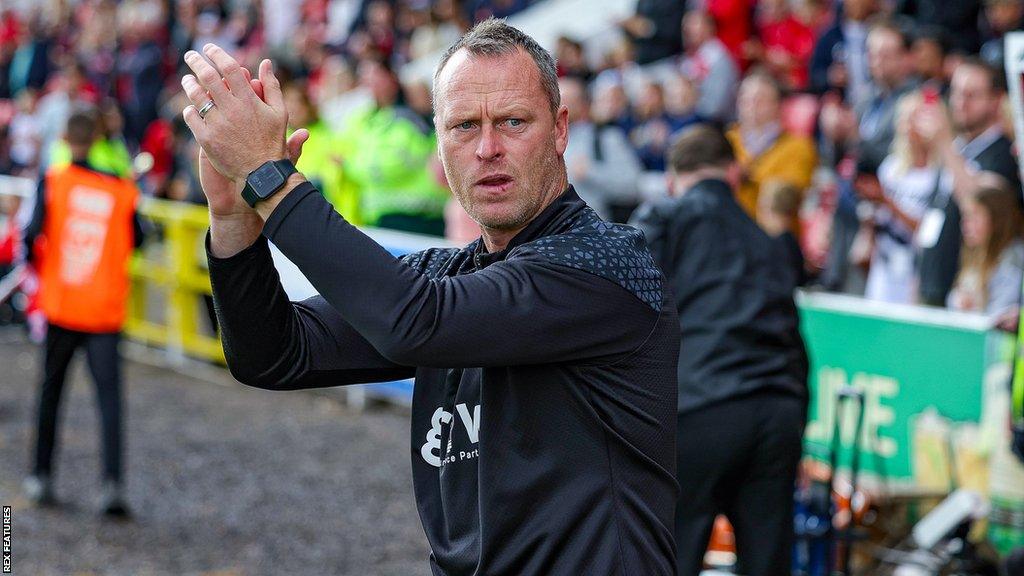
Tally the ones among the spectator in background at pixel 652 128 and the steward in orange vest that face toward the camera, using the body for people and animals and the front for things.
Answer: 1

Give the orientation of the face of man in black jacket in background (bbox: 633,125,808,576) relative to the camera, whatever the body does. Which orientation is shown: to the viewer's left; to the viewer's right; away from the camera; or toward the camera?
away from the camera

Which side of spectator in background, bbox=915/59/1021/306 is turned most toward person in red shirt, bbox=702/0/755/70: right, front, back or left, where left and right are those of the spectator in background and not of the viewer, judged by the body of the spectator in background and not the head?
right

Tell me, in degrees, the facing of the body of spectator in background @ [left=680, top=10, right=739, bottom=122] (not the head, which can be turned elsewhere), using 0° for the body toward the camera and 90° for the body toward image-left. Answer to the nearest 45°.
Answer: approximately 45°

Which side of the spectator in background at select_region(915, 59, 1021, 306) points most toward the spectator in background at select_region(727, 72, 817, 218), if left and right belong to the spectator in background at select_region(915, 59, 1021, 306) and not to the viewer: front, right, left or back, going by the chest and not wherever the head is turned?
right

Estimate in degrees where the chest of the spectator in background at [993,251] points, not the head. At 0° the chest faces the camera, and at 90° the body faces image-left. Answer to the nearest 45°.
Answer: approximately 45°

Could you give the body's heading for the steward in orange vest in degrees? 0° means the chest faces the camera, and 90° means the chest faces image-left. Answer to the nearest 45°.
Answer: approximately 180°

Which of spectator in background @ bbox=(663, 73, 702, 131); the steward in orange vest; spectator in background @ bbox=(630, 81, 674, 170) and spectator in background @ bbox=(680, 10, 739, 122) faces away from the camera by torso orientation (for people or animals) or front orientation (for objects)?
the steward in orange vest

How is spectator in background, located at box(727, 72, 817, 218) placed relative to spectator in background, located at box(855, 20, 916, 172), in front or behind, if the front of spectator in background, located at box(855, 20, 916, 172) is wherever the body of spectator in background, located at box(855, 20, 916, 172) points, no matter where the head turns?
in front

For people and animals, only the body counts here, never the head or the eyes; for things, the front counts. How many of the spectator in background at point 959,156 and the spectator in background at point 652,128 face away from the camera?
0

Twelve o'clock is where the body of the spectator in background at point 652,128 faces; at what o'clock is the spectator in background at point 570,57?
the spectator in background at point 570,57 is roughly at 5 o'clock from the spectator in background at point 652,128.
